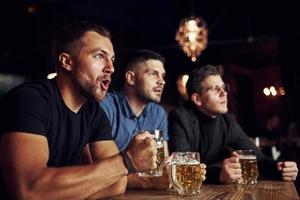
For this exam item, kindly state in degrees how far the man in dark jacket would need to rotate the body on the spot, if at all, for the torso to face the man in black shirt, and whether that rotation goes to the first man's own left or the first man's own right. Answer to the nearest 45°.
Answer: approximately 45° to the first man's own right

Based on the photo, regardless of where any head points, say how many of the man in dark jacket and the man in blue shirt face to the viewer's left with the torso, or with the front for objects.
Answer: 0

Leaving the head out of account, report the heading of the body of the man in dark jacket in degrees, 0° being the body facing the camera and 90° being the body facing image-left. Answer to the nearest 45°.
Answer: approximately 315°

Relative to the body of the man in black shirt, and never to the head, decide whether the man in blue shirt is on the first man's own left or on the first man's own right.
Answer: on the first man's own left
